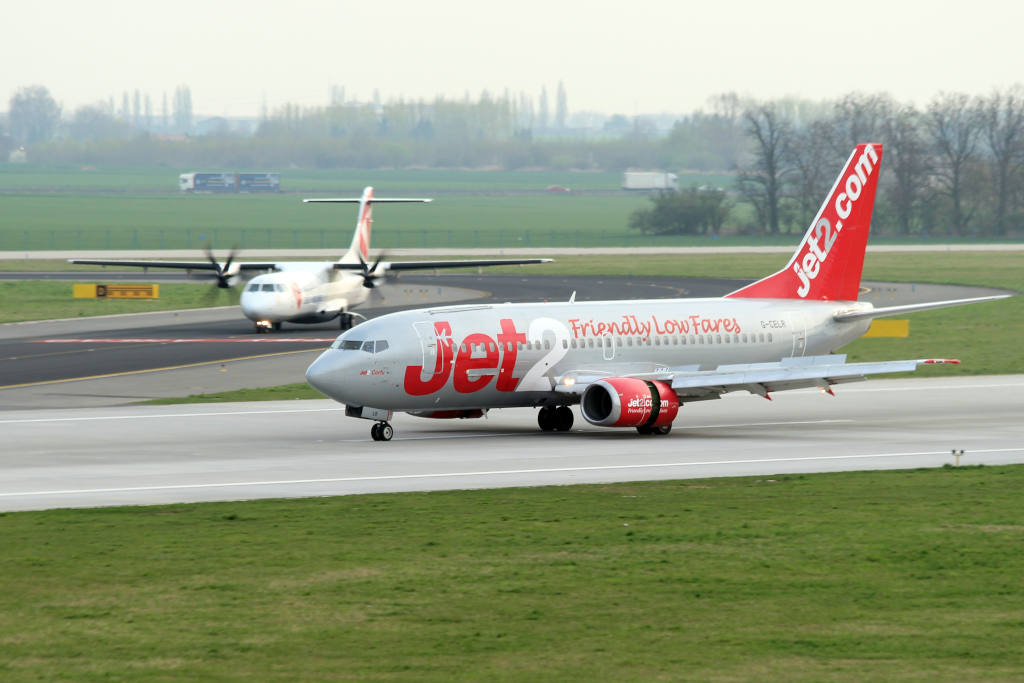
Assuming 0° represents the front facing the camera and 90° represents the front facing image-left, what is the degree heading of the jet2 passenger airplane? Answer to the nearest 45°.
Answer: approximately 45°

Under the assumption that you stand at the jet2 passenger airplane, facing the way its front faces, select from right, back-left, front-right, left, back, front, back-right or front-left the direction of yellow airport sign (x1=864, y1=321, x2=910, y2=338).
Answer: back
